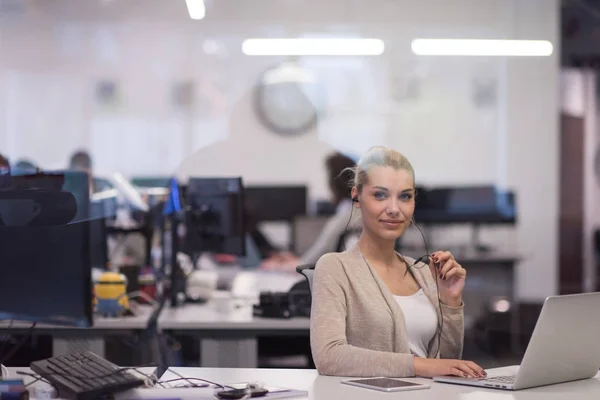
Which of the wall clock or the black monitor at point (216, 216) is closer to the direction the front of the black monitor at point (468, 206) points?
the black monitor

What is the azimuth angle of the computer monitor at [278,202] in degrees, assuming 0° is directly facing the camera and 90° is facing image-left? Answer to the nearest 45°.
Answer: approximately 0°

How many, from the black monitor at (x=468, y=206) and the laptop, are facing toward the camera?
1

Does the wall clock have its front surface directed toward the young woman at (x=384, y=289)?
yes

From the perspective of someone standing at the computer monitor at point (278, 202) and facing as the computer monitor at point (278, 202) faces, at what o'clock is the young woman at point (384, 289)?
The young woman is roughly at 12 o'clock from the computer monitor.

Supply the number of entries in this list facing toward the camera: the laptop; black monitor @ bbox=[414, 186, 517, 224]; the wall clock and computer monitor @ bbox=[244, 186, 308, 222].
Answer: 3

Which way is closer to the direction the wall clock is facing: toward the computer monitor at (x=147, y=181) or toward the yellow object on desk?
the yellow object on desk

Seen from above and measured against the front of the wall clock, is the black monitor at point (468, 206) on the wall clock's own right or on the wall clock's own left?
on the wall clock's own left
